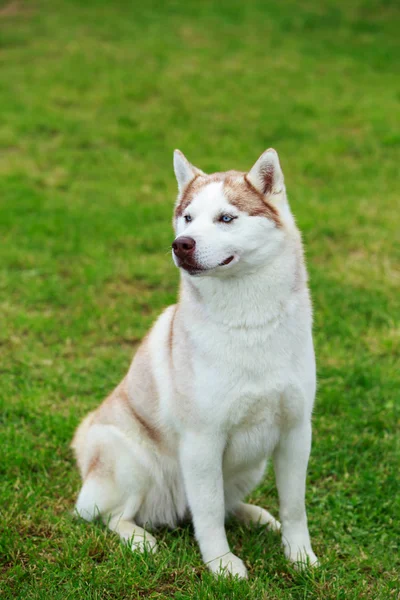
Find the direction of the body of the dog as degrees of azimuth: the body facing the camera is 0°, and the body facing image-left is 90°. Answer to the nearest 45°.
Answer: approximately 315°
